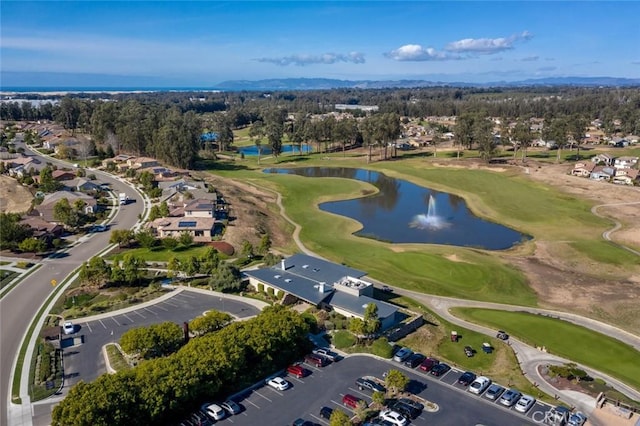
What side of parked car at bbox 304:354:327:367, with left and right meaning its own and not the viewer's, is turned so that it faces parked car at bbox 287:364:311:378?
left

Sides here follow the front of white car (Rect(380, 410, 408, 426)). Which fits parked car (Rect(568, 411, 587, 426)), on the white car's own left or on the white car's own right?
on the white car's own right

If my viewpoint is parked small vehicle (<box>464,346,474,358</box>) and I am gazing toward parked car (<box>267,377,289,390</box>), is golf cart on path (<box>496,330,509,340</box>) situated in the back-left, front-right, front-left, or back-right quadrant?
back-right

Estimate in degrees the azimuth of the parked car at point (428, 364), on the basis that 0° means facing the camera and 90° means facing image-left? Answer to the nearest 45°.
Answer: approximately 225°

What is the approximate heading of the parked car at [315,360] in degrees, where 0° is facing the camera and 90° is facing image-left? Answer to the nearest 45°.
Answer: approximately 135°

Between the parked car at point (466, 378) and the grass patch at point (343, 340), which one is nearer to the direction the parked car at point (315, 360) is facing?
the grass patch

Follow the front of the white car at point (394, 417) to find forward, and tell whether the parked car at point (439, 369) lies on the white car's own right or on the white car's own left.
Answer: on the white car's own right

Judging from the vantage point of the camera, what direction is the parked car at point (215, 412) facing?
facing away from the viewer and to the left of the viewer

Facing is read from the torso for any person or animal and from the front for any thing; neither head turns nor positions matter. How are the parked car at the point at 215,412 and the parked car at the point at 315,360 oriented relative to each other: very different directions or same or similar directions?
same or similar directions

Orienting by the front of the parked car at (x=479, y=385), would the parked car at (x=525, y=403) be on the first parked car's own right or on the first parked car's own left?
on the first parked car's own right

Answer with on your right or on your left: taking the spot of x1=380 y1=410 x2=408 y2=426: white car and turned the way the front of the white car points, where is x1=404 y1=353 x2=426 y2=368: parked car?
on your right
